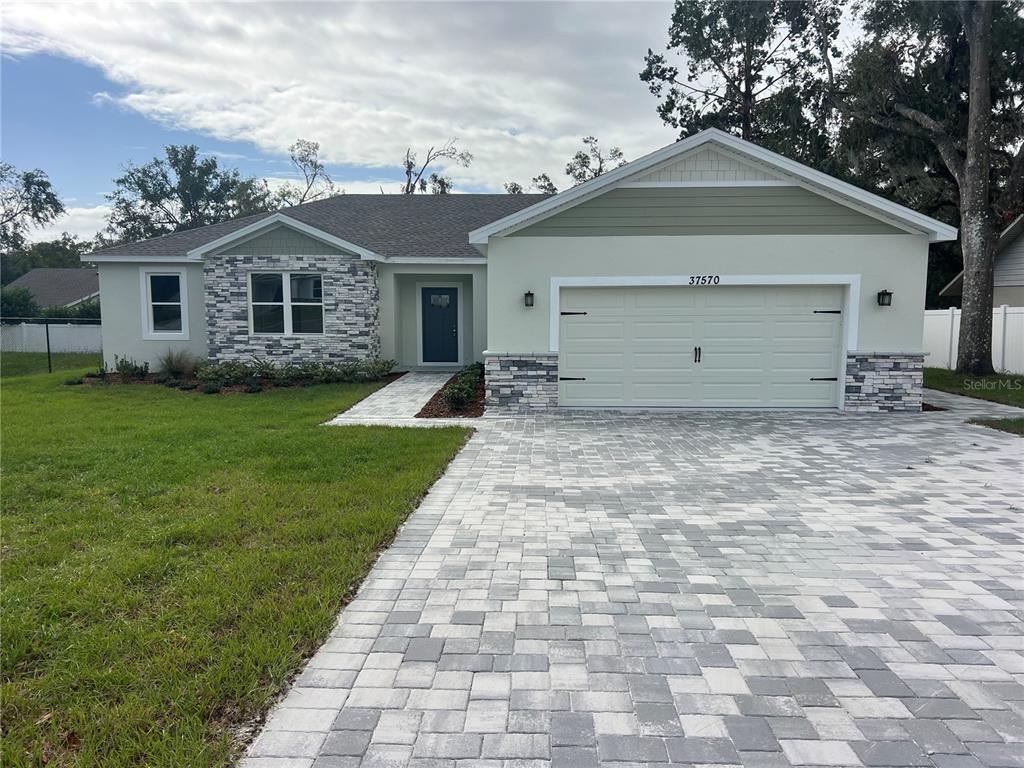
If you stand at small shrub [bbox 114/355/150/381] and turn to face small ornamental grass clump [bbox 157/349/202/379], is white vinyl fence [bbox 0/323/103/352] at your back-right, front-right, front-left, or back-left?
back-left

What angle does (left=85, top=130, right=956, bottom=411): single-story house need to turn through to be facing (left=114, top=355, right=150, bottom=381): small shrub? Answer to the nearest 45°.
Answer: approximately 90° to its right

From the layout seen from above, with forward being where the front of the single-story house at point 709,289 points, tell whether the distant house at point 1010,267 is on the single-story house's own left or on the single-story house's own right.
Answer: on the single-story house's own left

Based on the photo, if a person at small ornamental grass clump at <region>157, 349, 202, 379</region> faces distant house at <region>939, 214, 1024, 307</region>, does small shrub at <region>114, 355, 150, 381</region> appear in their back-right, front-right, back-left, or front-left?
back-left

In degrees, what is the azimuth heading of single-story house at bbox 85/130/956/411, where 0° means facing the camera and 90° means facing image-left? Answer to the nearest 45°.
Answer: approximately 0°

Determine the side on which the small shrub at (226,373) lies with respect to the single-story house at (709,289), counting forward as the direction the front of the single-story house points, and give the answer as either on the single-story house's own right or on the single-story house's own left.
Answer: on the single-story house's own right

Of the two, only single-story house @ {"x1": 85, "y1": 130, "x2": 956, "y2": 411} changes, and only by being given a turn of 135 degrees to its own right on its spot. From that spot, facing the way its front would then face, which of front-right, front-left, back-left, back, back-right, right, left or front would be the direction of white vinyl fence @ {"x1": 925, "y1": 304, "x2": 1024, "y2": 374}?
right

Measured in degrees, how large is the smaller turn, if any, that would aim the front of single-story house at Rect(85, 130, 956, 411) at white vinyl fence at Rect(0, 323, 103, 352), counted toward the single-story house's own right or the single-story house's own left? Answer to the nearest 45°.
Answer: approximately 135° to the single-story house's own right
